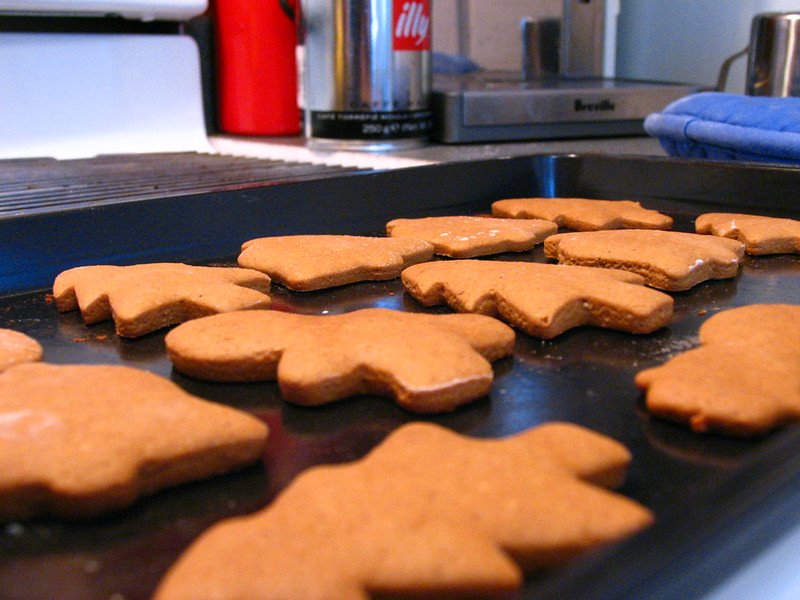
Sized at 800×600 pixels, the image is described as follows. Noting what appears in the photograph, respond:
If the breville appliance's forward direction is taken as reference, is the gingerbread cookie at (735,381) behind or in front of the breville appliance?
in front

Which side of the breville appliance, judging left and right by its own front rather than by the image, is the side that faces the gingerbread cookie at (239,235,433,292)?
front

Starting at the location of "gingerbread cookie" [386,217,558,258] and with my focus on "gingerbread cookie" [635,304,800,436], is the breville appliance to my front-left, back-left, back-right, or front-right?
back-left

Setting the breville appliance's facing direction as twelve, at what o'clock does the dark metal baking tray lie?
The dark metal baking tray is roughly at 12 o'clock from the breville appliance.

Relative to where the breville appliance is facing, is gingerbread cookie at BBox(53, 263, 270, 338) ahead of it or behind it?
ahead

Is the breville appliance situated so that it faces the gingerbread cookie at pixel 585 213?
yes

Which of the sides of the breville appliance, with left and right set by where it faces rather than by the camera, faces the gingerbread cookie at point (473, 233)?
front

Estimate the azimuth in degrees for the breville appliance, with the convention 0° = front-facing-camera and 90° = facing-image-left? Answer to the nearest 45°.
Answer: approximately 0°

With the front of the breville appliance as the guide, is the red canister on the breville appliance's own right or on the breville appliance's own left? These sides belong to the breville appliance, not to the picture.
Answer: on the breville appliance's own right

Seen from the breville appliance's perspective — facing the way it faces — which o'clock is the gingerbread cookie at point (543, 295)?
The gingerbread cookie is roughly at 12 o'clock from the breville appliance.

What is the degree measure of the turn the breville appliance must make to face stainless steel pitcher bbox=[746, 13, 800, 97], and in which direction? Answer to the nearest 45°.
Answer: approximately 90° to its left
